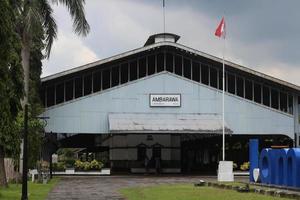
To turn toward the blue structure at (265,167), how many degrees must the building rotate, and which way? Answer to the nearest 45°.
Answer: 0° — it already faces it

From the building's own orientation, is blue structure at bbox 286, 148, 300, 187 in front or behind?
in front

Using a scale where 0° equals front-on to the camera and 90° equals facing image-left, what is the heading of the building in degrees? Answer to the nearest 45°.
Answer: approximately 0°

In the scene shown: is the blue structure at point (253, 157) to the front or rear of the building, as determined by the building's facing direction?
to the front

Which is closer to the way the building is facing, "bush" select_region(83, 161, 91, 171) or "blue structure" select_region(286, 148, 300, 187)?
the blue structure

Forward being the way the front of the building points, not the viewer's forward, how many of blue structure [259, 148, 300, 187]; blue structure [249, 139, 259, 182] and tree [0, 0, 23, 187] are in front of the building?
3
